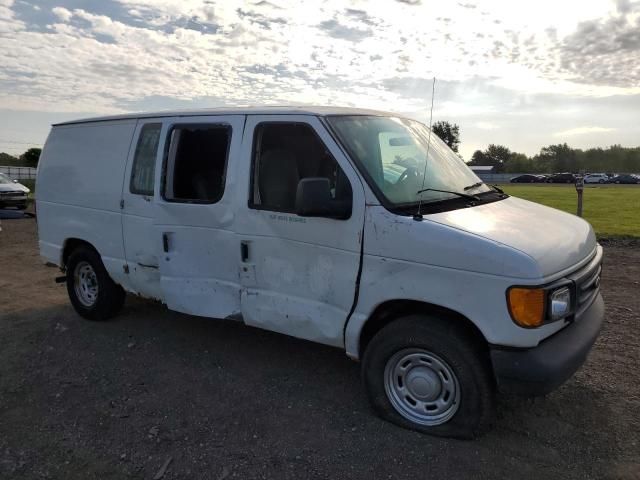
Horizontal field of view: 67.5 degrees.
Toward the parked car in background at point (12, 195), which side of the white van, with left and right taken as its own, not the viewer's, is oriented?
back

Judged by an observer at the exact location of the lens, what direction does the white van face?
facing the viewer and to the right of the viewer
